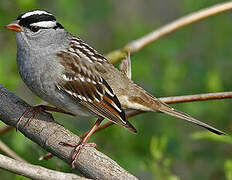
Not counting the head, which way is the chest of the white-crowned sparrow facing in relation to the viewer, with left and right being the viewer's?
facing to the left of the viewer

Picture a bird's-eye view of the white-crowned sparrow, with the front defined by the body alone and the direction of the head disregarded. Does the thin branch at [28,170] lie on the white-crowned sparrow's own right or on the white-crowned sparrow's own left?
on the white-crowned sparrow's own left
